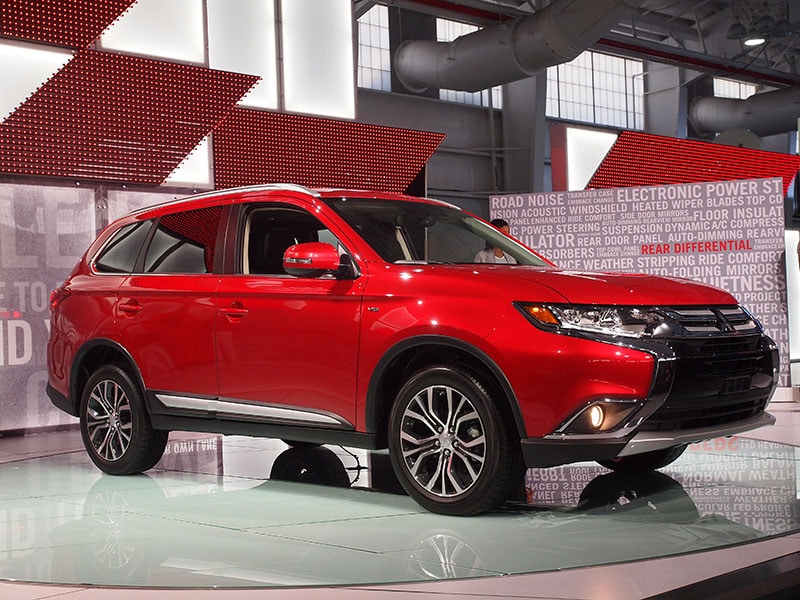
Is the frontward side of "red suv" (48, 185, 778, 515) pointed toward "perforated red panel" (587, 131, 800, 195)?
no

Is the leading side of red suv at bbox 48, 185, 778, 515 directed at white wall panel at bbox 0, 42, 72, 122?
no

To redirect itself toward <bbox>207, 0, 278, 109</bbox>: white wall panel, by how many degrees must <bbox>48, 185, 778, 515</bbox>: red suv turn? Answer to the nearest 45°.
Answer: approximately 135° to its left

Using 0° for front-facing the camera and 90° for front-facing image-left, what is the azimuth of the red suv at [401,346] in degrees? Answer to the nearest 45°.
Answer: approximately 315°

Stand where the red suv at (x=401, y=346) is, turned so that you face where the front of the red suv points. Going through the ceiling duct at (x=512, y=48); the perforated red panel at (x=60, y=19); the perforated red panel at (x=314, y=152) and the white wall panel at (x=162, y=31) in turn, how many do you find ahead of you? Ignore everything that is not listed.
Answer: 0

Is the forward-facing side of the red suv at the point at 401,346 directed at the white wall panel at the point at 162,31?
no

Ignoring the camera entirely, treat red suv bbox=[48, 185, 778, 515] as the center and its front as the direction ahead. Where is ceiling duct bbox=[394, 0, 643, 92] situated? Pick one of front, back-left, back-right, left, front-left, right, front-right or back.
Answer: back-left

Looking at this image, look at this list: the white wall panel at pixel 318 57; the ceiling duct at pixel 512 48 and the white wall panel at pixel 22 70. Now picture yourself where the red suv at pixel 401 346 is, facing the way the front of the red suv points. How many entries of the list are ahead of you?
0

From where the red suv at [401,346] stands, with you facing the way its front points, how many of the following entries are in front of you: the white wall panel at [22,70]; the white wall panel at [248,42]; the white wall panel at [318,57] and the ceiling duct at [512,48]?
0

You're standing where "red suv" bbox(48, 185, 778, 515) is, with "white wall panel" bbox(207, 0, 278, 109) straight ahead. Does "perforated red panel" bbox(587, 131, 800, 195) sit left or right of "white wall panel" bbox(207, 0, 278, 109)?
right

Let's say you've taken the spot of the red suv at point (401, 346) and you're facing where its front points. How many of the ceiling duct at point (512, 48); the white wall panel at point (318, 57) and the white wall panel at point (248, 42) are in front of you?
0

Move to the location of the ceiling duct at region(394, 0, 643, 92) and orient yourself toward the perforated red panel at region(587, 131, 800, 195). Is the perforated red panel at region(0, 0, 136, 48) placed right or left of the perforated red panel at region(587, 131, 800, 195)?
right

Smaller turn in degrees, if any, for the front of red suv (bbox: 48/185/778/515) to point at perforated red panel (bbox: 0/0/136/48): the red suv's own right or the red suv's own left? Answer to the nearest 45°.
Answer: approximately 180°
